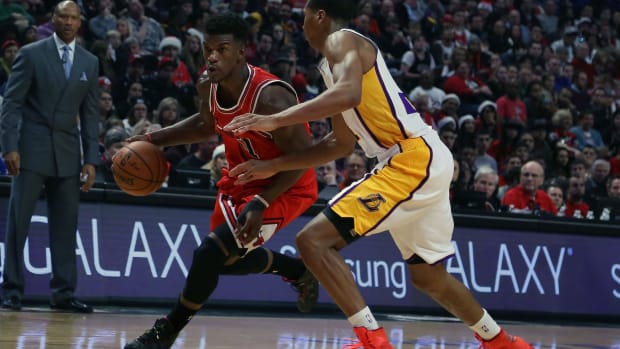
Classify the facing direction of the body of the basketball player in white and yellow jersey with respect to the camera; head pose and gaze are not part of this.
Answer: to the viewer's left

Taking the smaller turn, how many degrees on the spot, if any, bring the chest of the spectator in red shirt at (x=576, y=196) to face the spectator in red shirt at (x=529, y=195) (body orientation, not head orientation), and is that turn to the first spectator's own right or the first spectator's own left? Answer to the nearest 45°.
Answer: approximately 45° to the first spectator's own right

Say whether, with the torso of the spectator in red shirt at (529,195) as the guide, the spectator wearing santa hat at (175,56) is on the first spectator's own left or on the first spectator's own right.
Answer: on the first spectator's own right

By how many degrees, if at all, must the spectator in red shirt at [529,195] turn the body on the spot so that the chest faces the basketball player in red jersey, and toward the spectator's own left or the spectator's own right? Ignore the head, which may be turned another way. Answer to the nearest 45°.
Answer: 0° — they already face them

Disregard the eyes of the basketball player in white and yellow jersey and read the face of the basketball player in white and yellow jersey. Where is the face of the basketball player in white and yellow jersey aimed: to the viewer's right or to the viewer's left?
to the viewer's left

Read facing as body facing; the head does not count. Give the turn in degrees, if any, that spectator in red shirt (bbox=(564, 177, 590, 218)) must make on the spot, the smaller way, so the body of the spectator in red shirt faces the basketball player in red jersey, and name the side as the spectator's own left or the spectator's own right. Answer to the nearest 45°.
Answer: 0° — they already face them

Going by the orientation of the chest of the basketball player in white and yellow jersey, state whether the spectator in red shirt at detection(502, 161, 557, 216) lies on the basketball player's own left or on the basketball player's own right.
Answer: on the basketball player's own right

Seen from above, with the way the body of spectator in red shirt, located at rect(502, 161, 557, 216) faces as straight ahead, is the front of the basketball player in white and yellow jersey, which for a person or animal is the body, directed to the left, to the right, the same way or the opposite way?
to the right

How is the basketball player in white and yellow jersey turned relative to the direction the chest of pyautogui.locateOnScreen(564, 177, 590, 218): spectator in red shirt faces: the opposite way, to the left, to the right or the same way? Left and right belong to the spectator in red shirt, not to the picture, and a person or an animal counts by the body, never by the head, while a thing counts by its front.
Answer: to the right
